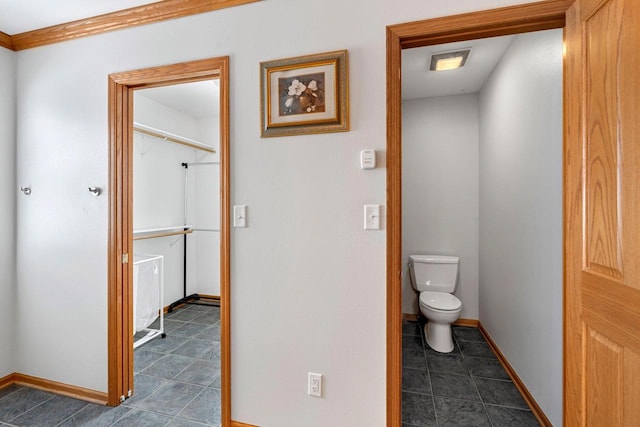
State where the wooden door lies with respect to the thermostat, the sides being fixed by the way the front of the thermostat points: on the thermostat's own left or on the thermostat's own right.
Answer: on the thermostat's own left

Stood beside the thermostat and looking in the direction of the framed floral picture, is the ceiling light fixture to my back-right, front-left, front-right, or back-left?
back-right

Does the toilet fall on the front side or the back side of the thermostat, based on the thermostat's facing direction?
on the back side

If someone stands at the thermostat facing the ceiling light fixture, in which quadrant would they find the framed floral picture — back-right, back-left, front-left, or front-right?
back-left

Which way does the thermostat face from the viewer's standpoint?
toward the camera

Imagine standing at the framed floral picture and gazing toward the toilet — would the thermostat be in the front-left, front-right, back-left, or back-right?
front-right

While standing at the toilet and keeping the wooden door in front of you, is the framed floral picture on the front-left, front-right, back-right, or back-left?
front-right

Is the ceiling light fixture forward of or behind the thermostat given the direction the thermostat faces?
behind

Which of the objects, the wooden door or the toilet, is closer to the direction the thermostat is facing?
the wooden door
